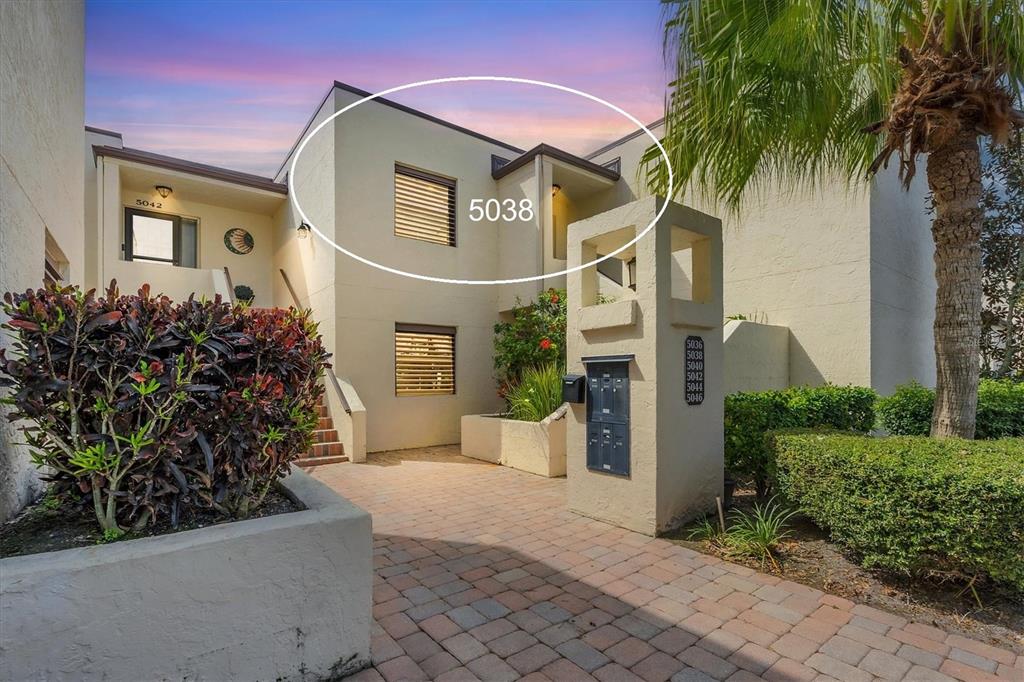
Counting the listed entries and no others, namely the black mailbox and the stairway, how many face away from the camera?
0

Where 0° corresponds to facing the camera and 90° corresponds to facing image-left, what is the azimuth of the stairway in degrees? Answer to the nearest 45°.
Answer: approximately 0°

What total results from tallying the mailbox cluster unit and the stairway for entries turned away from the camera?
0

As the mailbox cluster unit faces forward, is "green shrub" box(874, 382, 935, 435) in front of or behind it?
behind

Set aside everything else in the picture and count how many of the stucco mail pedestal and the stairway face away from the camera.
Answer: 0

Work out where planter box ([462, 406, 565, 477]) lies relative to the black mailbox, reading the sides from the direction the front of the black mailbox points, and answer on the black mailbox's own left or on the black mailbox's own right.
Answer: on the black mailbox's own right

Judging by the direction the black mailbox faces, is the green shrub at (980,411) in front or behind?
behind

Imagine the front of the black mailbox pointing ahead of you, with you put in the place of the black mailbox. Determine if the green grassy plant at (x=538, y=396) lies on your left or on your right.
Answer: on your right
